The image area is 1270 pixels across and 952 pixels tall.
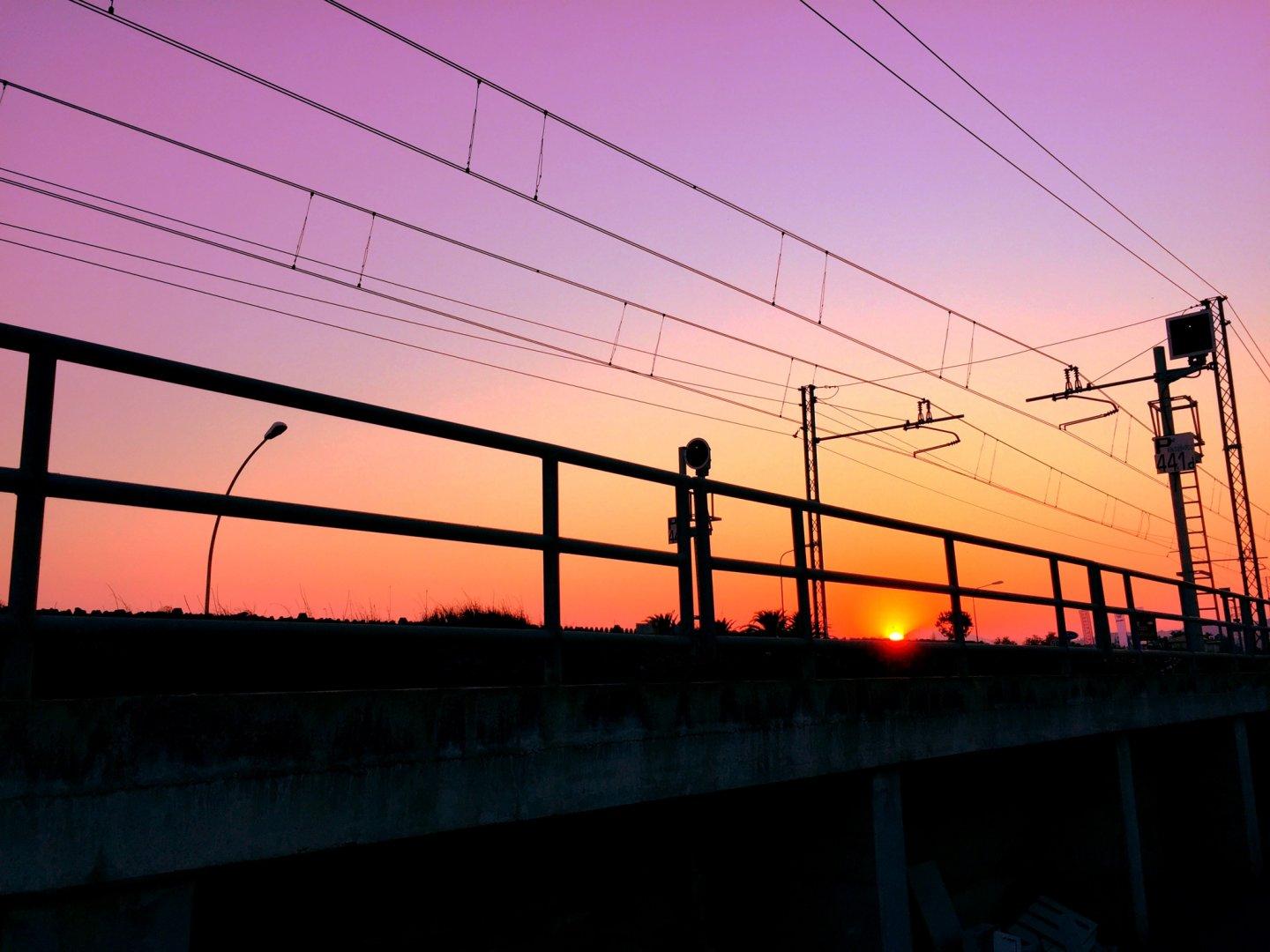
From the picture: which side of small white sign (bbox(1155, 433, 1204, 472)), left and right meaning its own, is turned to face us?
front

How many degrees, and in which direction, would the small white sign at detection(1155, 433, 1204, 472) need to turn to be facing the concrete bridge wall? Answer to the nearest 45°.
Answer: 0° — it already faces it
